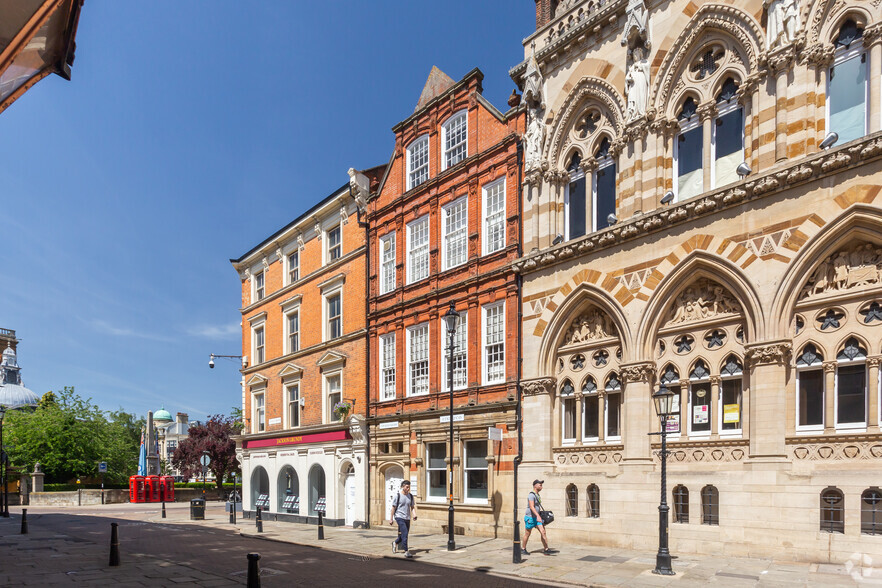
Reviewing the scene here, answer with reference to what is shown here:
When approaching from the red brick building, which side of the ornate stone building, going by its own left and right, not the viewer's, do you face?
right

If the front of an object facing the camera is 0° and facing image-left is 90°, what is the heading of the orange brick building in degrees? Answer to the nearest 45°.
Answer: approximately 45°

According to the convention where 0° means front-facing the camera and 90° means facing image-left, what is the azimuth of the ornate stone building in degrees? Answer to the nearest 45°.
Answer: approximately 45°

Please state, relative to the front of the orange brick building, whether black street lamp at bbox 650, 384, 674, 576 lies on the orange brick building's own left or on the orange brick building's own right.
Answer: on the orange brick building's own left

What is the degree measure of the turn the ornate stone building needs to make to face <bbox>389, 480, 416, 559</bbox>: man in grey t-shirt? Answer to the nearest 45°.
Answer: approximately 45° to its right

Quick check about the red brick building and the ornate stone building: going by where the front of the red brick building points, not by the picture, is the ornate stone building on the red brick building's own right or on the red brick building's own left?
on the red brick building's own left
